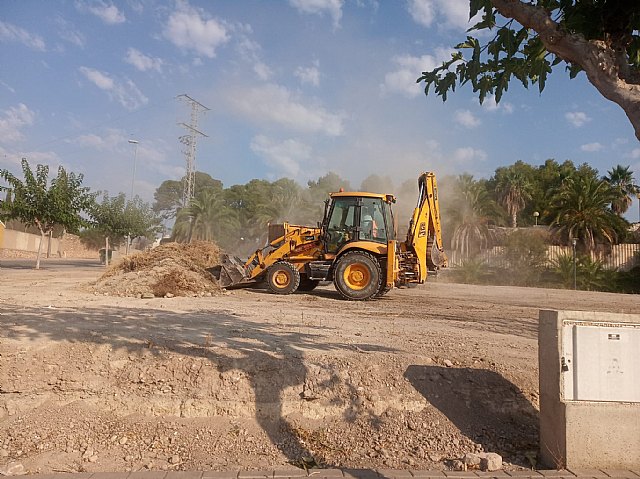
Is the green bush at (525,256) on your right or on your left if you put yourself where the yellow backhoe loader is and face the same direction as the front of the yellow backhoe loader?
on your right

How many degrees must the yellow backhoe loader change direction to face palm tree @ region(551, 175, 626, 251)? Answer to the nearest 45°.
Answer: approximately 135° to its right

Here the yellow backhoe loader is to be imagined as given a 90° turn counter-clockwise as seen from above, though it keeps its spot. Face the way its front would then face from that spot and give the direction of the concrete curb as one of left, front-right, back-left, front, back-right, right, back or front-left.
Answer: front

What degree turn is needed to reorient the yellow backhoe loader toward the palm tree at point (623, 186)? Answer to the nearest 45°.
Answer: approximately 135° to its right

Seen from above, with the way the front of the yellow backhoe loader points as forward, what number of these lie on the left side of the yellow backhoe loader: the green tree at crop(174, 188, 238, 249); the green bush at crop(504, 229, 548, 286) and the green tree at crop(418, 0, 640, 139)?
1

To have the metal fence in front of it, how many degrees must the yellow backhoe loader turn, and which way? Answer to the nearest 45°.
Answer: approximately 135° to its right

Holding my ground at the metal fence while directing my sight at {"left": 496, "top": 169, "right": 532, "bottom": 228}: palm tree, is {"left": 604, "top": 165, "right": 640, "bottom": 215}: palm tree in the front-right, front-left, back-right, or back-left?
front-right

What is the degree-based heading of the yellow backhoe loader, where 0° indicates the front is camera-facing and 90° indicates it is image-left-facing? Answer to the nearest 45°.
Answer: approximately 90°

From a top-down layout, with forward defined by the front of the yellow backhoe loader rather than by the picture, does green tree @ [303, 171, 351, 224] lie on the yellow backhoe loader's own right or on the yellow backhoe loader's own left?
on the yellow backhoe loader's own right

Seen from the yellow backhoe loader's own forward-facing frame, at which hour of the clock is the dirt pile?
The dirt pile is roughly at 12 o'clock from the yellow backhoe loader.

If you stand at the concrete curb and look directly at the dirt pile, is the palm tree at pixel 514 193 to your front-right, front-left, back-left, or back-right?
front-right

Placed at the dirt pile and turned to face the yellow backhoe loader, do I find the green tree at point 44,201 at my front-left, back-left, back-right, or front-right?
back-left

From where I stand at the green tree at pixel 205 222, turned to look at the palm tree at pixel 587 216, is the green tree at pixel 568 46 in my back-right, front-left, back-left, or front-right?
front-right

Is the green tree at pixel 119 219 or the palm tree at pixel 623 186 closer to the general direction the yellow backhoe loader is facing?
the green tree

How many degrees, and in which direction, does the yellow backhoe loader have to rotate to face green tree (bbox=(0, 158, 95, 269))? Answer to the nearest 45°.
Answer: approximately 45° to its right

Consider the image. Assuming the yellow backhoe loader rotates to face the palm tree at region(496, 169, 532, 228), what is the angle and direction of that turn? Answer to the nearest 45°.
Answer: approximately 135° to its right
